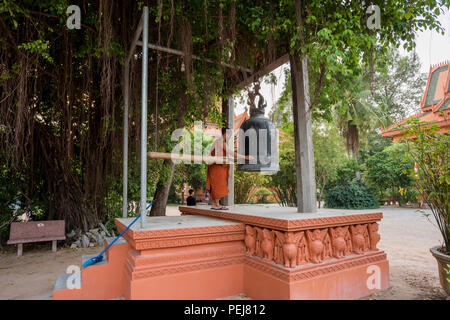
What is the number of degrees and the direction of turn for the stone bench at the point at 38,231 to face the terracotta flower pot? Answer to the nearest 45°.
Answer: approximately 45° to its left

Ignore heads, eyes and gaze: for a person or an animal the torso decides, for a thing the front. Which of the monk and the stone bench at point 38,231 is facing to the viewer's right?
the monk

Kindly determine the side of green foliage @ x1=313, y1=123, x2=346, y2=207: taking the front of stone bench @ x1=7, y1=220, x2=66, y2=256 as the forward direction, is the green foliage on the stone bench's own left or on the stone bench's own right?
on the stone bench's own left

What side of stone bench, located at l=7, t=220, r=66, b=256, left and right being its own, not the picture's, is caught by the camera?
front

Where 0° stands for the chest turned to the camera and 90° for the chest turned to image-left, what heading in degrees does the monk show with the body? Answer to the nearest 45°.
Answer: approximately 270°

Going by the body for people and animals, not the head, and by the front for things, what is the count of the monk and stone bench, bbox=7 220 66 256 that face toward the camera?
1

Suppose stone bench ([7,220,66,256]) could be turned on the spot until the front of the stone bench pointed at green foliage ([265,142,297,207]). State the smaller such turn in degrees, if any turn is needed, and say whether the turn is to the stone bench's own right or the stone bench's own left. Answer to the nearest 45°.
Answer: approximately 90° to the stone bench's own left

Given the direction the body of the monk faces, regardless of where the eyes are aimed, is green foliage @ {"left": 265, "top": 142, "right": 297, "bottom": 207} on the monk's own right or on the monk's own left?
on the monk's own left
